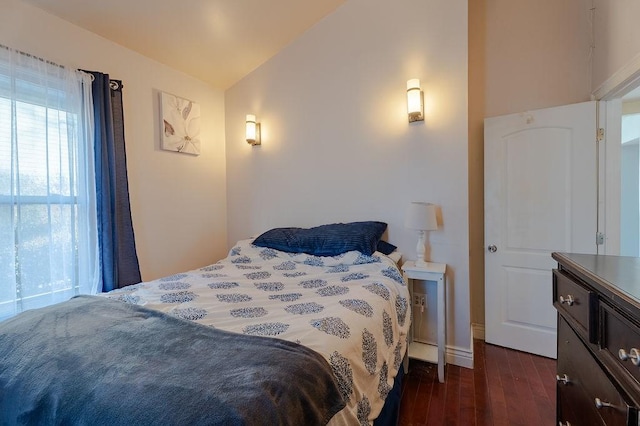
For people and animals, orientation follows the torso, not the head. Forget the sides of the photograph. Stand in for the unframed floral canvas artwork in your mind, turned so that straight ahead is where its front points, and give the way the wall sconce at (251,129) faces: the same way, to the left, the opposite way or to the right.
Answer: to the right

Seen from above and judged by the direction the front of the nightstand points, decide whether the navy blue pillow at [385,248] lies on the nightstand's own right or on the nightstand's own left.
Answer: on the nightstand's own right

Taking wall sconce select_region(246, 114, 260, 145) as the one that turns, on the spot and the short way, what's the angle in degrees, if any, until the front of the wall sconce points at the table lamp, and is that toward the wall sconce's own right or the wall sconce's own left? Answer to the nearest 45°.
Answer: approximately 90° to the wall sconce's own left

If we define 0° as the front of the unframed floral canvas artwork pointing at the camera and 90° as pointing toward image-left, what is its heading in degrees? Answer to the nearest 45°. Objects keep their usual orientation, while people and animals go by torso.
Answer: approximately 315°

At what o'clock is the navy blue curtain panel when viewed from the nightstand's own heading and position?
The navy blue curtain panel is roughly at 1 o'clock from the nightstand.

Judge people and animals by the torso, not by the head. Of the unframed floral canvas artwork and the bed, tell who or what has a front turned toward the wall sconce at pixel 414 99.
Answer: the unframed floral canvas artwork

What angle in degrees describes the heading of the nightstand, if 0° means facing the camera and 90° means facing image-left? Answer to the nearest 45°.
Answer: approximately 45°

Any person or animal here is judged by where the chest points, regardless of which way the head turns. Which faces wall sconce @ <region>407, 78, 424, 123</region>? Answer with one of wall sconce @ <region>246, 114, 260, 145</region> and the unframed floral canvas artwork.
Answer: the unframed floral canvas artwork

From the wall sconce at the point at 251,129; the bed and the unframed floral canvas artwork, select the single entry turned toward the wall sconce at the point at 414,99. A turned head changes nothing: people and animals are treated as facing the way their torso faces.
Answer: the unframed floral canvas artwork

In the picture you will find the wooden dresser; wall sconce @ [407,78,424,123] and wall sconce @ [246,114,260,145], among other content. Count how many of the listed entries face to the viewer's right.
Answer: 0

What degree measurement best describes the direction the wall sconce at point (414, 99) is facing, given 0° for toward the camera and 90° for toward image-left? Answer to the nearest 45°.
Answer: approximately 45°

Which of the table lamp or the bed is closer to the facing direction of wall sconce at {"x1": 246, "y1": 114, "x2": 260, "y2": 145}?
the bed

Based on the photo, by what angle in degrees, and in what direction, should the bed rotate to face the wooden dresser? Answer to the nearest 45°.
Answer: approximately 90° to its left

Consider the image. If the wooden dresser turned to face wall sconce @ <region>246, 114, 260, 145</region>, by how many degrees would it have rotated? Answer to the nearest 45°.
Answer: approximately 45° to its right
